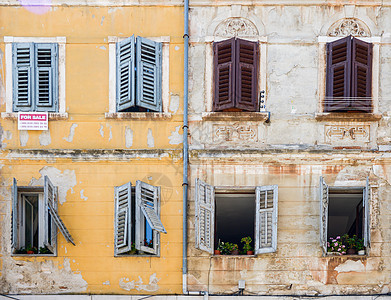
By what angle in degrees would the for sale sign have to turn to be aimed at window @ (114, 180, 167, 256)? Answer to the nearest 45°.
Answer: approximately 45° to its left

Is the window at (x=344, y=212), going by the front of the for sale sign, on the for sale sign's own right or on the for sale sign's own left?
on the for sale sign's own left

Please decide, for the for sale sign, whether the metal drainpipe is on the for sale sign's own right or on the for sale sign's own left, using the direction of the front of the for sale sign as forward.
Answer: on the for sale sign's own left

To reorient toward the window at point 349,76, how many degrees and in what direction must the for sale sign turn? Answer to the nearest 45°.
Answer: approximately 90° to its left

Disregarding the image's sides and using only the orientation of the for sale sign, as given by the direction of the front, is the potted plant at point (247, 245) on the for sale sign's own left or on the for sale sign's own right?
on the for sale sign's own left

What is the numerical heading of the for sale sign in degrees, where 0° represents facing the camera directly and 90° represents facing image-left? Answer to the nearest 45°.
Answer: approximately 0°
